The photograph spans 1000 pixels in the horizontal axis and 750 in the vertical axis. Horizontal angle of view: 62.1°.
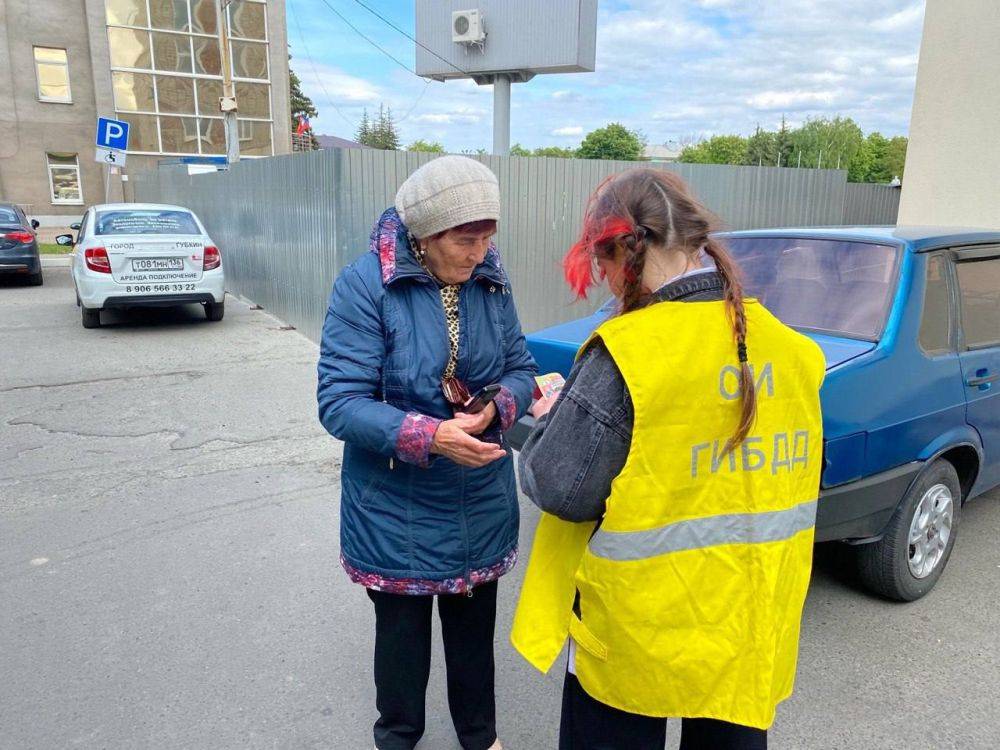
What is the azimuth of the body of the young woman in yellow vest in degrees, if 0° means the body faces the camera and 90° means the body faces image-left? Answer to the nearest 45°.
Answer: approximately 135°

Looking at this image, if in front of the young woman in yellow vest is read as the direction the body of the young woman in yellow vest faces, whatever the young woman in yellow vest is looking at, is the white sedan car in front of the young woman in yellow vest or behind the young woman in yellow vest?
in front

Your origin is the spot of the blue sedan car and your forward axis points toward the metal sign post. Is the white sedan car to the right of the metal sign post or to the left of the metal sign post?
left

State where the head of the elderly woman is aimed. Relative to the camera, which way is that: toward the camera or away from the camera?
toward the camera

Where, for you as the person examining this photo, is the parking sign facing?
facing the viewer

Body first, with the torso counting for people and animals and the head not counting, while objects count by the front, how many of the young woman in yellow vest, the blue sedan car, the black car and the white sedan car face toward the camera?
0

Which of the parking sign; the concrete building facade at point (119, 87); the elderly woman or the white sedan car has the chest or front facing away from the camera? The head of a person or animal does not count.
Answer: the white sedan car

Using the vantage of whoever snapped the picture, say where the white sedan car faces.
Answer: facing away from the viewer

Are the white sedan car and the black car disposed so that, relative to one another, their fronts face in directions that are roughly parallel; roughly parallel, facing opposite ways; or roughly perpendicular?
roughly parallel

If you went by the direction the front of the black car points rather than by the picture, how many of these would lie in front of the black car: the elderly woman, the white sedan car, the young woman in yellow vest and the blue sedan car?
0

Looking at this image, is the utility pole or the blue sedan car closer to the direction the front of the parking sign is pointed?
the blue sedan car

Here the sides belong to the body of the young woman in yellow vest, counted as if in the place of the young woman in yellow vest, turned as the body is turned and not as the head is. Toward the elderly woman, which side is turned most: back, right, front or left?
front

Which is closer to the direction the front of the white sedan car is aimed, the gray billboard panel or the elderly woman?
the gray billboard panel

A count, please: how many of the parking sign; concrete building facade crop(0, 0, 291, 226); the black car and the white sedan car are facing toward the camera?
2

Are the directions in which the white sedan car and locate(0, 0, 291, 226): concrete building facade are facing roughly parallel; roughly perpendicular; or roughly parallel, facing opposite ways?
roughly parallel, facing opposite ways

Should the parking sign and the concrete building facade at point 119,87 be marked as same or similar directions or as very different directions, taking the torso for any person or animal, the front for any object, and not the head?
same or similar directions

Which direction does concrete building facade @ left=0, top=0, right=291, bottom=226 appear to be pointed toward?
toward the camera

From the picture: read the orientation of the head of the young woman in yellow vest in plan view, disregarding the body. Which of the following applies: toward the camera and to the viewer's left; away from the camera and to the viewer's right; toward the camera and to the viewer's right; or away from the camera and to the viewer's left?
away from the camera and to the viewer's left
